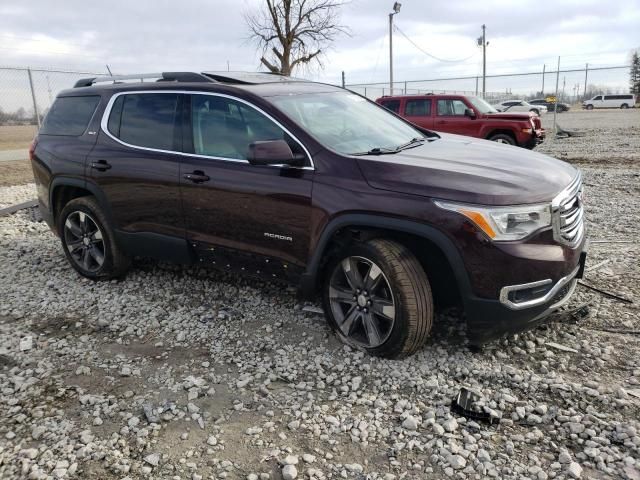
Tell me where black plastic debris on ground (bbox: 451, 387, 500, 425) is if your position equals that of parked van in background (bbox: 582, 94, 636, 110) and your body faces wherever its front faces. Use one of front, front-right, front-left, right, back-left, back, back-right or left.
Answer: left

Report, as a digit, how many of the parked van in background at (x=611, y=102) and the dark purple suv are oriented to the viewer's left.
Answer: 1

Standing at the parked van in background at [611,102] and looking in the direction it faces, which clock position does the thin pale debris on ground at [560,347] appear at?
The thin pale debris on ground is roughly at 9 o'clock from the parked van in background.

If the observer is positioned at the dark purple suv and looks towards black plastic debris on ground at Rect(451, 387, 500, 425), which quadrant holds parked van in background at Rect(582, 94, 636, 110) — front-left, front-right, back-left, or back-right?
back-left

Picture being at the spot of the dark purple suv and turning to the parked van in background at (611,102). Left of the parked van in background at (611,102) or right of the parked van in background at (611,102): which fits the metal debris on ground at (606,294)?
right

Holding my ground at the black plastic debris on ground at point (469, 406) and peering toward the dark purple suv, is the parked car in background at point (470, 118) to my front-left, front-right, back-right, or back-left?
front-right

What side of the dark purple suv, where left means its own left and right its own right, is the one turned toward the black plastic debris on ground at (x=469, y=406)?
front

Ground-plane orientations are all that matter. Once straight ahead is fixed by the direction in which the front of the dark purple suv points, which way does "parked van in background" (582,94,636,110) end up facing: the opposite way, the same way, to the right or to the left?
the opposite way

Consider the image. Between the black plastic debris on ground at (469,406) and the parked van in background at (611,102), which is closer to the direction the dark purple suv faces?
the black plastic debris on ground

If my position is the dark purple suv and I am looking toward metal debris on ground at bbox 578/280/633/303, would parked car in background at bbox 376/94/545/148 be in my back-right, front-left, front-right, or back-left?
front-left

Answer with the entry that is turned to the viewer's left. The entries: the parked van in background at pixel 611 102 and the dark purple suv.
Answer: the parked van in background

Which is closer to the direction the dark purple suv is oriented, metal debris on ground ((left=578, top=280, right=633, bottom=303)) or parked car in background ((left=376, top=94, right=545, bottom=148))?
the metal debris on ground

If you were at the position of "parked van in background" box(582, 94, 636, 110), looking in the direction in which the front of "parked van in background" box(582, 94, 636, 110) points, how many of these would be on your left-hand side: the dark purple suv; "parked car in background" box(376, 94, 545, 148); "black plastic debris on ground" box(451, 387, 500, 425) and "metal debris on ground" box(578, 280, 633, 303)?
4

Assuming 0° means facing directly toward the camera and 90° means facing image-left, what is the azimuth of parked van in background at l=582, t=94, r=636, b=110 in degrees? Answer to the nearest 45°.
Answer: approximately 90°

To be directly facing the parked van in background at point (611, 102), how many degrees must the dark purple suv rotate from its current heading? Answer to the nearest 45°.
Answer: approximately 90° to its left
